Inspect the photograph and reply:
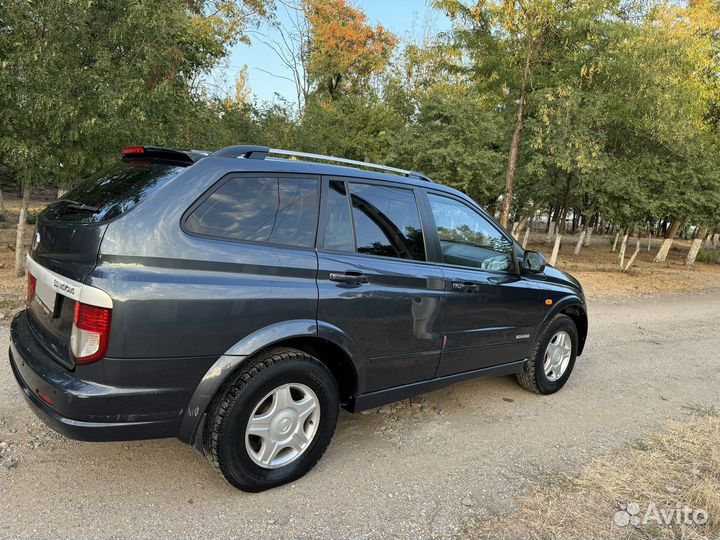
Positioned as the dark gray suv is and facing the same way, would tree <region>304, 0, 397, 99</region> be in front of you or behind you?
in front

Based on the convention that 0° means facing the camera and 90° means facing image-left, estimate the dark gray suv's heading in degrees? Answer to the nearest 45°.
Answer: approximately 225°

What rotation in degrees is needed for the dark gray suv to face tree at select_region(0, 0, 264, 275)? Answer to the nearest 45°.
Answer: approximately 90° to its left
